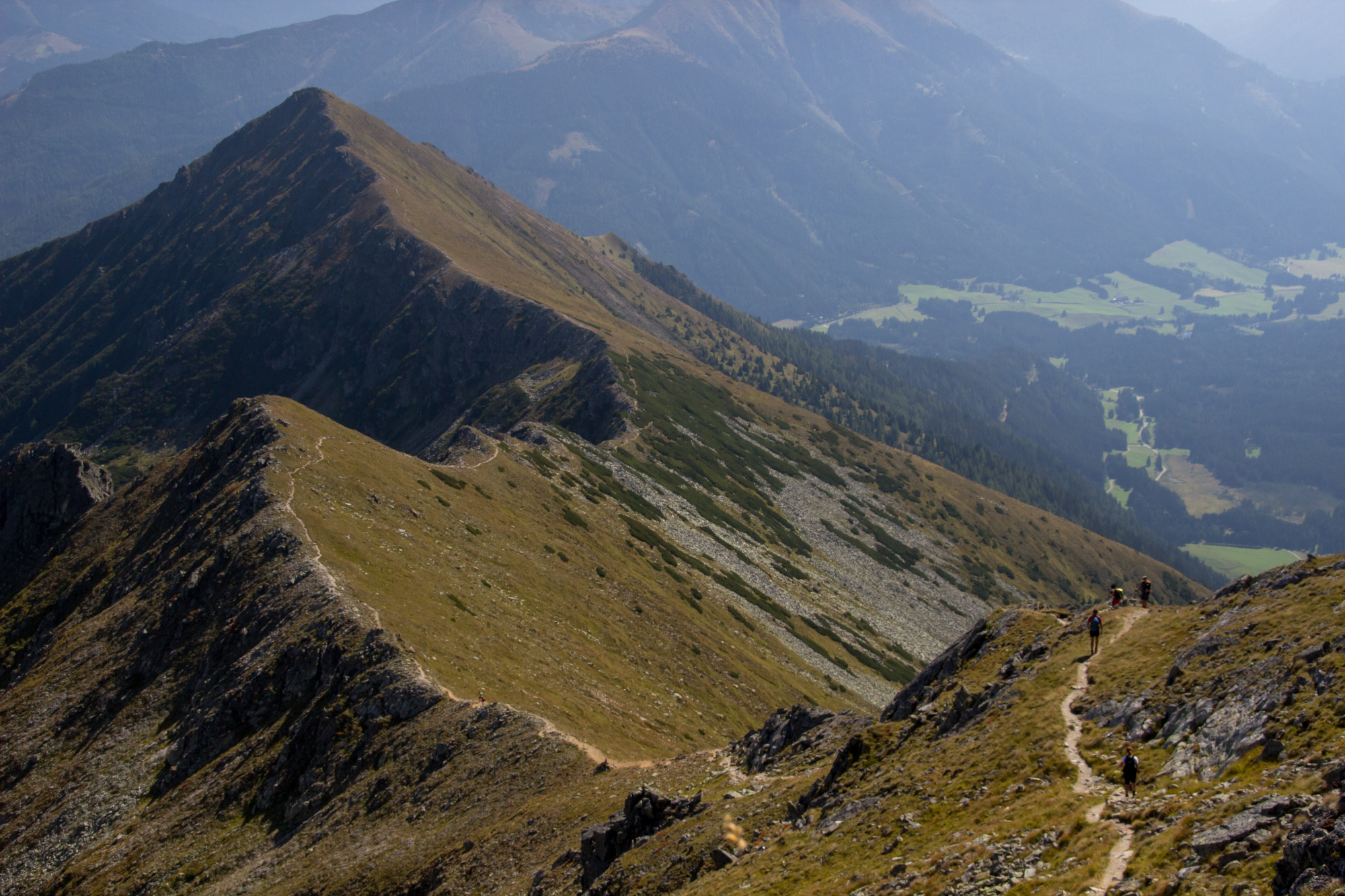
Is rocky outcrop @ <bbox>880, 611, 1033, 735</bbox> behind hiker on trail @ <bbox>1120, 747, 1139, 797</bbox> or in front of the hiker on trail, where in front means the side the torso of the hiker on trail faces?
in front

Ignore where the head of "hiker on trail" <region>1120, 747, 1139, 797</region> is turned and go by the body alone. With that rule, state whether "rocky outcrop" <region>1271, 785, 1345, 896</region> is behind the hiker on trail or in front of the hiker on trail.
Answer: behind

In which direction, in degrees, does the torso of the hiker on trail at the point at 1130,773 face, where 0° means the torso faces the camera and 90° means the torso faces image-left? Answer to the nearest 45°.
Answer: approximately 180°

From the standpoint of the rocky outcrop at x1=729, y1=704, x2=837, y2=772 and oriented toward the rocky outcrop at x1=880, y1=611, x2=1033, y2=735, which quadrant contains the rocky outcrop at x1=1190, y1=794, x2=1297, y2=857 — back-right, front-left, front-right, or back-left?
front-right

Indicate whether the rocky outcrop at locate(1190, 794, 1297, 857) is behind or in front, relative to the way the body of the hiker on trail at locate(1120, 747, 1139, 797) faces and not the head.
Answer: behind
